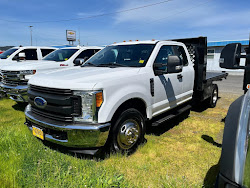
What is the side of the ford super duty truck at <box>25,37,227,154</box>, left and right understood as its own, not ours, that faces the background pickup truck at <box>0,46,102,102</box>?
right

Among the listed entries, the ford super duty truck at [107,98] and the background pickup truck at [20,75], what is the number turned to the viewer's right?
0

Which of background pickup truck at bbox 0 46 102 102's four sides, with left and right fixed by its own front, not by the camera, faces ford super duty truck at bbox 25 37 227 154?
left

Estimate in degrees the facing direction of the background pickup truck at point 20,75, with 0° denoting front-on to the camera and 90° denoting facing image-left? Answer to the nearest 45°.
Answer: approximately 45°

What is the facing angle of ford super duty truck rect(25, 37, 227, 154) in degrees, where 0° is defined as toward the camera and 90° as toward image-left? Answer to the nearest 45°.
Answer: approximately 45°
